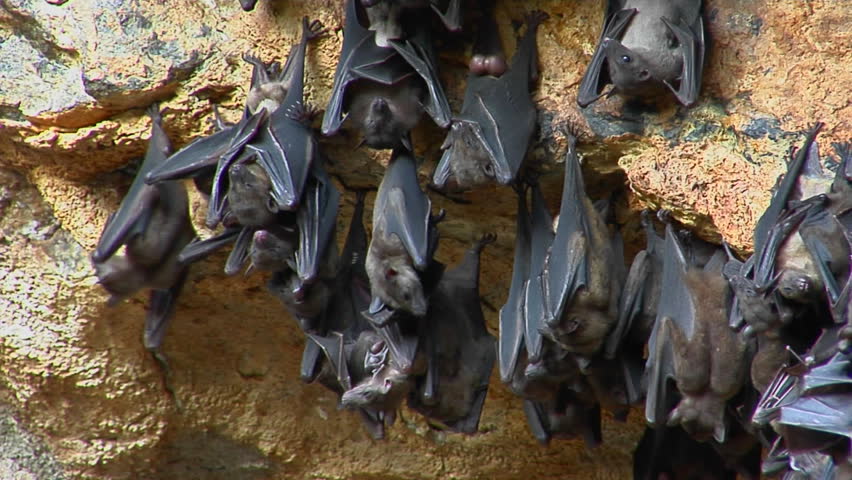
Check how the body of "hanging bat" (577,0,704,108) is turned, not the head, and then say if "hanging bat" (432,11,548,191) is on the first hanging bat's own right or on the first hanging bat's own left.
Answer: on the first hanging bat's own right

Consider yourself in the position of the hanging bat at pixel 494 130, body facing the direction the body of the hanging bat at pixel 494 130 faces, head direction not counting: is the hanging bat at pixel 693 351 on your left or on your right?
on your left

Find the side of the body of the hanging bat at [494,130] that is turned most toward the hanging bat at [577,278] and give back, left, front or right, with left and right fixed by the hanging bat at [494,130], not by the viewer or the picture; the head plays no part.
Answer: left

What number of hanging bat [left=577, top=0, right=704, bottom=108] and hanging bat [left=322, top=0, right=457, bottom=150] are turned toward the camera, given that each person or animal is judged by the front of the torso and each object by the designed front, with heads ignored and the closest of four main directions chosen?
2

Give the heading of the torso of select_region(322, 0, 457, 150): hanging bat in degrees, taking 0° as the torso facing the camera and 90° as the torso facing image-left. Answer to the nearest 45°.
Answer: approximately 0°

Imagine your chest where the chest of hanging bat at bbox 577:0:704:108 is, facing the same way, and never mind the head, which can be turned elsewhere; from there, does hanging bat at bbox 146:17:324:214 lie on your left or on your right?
on your right
